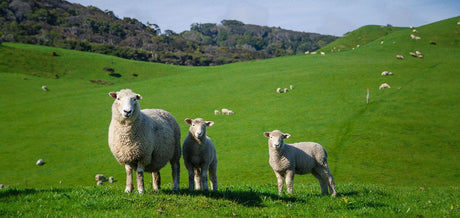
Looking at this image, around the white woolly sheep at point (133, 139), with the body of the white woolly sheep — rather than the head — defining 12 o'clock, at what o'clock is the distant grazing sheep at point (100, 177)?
The distant grazing sheep is roughly at 4 o'clock from the white woolly sheep.

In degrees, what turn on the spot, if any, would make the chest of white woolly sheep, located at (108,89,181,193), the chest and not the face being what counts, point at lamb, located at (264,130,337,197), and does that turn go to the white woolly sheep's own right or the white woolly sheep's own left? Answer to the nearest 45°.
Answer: approximately 135° to the white woolly sheep's own left

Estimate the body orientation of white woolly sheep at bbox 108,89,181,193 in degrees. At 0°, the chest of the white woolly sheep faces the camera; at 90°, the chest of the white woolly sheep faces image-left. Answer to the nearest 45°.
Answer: approximately 45°

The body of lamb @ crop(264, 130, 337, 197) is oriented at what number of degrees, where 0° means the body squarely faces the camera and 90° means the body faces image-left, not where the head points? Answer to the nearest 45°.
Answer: approximately 45°

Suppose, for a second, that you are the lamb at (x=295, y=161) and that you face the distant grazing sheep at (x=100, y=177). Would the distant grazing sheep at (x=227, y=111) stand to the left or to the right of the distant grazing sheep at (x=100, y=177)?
right

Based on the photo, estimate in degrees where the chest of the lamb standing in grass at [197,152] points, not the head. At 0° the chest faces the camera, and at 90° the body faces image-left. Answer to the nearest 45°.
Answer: approximately 0°

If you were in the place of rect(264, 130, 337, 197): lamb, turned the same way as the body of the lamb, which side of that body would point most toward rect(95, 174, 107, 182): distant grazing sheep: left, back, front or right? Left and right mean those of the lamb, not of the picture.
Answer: right

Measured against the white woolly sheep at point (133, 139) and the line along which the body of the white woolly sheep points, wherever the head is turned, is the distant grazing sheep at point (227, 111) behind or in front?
behind

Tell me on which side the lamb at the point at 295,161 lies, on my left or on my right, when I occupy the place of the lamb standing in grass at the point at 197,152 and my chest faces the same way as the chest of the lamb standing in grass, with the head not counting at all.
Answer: on my left

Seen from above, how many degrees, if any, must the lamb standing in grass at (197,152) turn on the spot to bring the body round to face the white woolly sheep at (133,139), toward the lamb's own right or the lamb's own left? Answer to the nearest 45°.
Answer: approximately 45° to the lamb's own right
